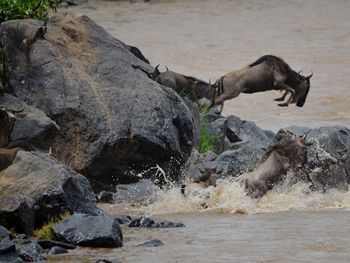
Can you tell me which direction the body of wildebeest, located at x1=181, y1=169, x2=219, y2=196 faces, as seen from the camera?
to the viewer's right

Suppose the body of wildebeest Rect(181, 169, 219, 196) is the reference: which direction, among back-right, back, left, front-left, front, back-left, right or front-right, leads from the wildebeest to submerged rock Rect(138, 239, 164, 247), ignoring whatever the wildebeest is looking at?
right

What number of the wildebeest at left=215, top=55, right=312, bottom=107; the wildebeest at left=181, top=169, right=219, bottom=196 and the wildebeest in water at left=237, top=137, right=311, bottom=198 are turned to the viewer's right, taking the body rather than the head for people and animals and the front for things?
3

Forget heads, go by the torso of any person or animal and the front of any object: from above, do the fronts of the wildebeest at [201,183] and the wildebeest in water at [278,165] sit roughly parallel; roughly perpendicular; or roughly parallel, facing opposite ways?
roughly parallel

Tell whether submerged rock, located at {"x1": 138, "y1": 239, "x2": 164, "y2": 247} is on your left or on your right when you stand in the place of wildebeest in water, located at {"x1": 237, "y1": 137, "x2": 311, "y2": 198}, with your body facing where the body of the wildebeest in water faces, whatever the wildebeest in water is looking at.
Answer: on your right

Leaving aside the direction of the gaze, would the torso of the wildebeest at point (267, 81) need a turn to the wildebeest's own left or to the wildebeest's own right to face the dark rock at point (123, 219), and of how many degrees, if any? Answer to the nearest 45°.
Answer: approximately 90° to the wildebeest's own right

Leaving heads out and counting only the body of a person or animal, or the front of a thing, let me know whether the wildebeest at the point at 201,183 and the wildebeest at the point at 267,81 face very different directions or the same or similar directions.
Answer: same or similar directions

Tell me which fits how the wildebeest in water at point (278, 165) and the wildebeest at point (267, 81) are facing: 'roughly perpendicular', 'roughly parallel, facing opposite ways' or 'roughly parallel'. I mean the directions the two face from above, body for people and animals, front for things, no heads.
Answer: roughly parallel

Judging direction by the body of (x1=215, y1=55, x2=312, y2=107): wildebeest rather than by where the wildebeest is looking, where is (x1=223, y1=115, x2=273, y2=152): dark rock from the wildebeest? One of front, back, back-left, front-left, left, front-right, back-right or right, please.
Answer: right

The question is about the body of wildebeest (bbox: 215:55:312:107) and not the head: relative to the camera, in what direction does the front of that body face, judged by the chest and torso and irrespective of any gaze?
to the viewer's right

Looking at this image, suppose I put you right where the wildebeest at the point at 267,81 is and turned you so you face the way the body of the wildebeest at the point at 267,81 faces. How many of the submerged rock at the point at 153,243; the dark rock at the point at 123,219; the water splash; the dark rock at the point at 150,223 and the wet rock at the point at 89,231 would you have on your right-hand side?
5

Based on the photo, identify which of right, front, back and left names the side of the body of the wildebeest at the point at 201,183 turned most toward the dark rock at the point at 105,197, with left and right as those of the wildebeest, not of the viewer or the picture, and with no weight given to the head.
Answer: back

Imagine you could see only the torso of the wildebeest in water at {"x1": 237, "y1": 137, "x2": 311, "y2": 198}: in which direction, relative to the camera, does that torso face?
to the viewer's right

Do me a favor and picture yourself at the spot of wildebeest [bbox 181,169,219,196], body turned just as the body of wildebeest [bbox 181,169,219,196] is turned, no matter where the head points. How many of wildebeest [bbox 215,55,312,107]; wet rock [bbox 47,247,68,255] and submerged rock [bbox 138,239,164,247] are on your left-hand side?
1
